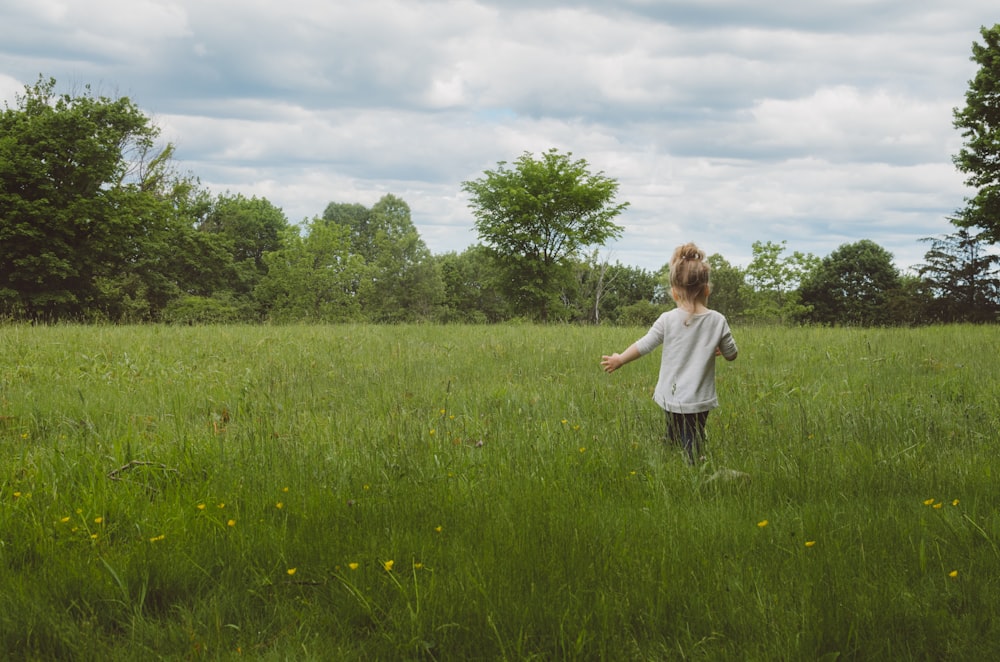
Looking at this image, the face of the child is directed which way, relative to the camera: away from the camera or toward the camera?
away from the camera

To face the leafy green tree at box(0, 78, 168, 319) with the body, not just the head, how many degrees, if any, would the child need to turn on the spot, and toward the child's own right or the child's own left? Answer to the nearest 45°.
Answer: approximately 45° to the child's own left

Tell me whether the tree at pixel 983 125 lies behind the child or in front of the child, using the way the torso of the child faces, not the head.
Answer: in front

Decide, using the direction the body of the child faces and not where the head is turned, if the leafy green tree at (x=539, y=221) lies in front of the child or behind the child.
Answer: in front

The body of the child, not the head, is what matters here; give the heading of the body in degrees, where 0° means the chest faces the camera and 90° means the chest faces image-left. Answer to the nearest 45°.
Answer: approximately 180°
